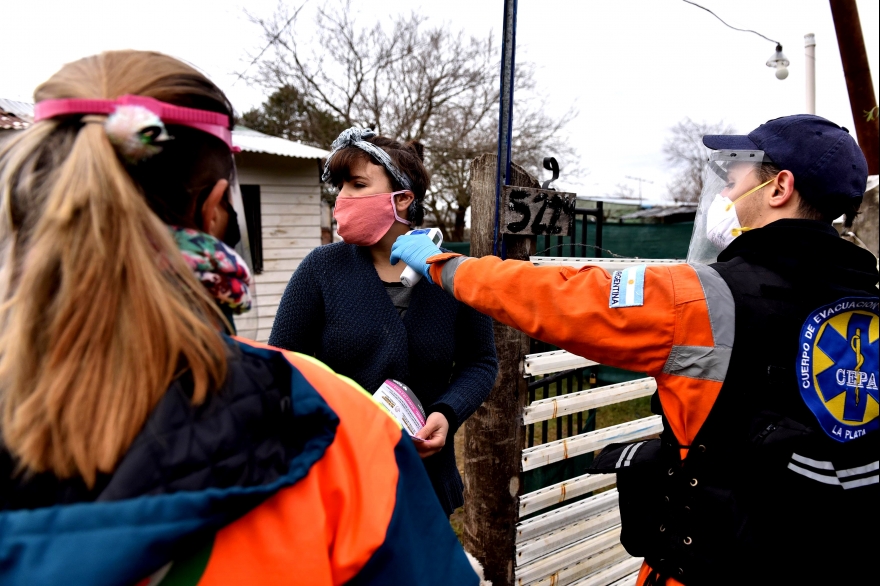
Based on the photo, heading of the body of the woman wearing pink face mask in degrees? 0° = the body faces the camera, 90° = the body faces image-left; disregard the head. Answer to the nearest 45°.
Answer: approximately 0°

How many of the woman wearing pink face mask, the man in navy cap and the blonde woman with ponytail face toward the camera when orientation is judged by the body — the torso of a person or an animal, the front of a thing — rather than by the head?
1

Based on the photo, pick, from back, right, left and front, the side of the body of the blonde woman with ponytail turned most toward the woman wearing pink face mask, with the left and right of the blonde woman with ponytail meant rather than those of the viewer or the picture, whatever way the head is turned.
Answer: front

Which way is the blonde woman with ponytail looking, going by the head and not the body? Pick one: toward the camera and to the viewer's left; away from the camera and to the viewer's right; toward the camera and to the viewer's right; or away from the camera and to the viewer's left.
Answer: away from the camera and to the viewer's right

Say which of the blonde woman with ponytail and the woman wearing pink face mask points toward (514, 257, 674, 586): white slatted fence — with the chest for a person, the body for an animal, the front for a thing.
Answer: the blonde woman with ponytail

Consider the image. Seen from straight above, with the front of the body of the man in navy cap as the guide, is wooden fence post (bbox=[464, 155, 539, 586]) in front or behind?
in front

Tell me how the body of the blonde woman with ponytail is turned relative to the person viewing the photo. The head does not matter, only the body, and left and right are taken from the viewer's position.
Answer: facing away from the viewer and to the right of the viewer

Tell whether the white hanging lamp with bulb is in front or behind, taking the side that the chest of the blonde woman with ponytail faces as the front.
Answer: in front

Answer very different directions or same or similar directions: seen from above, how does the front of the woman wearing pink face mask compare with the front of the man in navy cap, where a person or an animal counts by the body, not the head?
very different directions

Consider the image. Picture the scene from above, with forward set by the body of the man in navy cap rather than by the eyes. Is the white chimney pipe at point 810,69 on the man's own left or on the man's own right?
on the man's own right

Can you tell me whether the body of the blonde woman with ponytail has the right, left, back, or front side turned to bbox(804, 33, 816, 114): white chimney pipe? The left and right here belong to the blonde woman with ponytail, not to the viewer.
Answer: front

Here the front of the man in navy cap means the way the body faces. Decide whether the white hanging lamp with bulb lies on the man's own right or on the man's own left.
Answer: on the man's own right

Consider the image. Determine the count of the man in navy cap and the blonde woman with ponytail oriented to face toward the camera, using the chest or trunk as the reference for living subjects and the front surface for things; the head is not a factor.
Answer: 0

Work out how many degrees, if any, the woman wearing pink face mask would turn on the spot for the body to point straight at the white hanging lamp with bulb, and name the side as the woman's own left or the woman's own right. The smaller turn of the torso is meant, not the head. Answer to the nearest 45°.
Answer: approximately 135° to the woman's own left

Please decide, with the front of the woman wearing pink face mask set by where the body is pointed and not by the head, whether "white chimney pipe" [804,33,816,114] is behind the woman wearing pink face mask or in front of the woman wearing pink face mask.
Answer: behind

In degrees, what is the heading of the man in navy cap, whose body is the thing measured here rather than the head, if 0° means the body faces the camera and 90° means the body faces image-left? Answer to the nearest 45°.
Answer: approximately 135°
